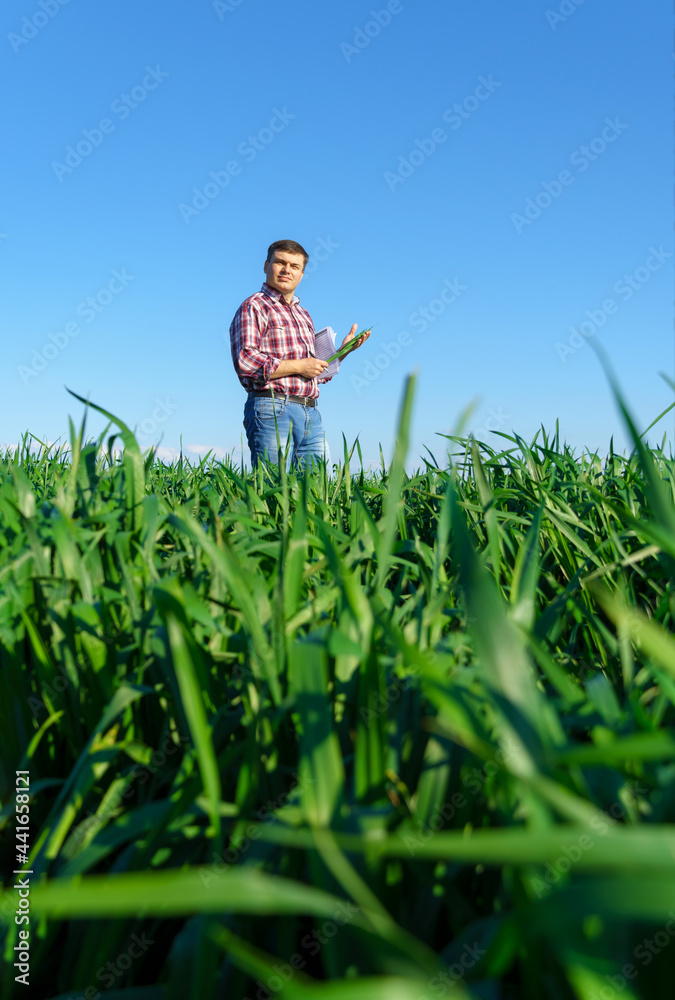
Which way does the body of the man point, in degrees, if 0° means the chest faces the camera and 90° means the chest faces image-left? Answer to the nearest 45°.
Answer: approximately 315°
